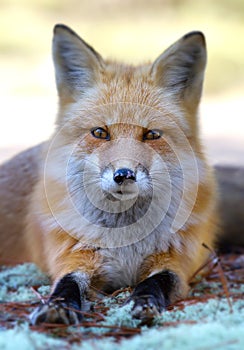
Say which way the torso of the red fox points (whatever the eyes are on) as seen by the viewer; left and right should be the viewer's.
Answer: facing the viewer
